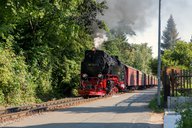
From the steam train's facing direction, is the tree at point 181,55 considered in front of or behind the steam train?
behind

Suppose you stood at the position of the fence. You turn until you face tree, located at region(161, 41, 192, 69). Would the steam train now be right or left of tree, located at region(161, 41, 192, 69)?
left

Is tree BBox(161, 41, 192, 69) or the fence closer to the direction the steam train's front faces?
the fence

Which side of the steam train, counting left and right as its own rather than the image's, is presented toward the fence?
left

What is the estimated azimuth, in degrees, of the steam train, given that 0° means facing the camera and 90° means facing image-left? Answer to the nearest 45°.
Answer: approximately 45°
